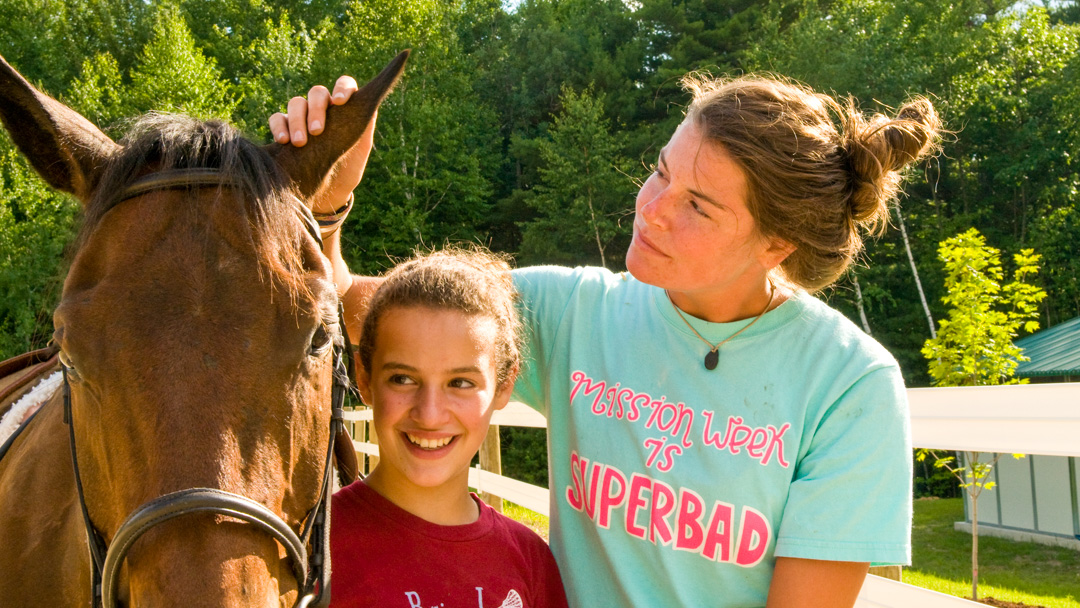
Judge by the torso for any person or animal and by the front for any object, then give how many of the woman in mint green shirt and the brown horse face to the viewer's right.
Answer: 0

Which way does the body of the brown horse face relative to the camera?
toward the camera

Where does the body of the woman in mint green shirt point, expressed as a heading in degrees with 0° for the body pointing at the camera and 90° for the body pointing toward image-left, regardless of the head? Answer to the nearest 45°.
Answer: approximately 45°

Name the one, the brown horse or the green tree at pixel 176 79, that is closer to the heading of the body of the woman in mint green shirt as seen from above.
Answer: the brown horse

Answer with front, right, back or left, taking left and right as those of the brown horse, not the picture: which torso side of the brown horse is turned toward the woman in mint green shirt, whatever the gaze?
left

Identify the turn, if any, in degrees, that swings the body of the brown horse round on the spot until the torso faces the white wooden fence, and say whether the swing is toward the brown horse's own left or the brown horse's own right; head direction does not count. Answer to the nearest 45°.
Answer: approximately 90° to the brown horse's own left

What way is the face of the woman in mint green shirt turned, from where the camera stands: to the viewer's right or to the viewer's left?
to the viewer's left

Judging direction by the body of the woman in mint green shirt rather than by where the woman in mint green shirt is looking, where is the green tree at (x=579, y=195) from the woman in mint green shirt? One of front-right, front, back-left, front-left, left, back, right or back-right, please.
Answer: back-right

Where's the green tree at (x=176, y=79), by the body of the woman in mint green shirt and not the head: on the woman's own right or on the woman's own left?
on the woman's own right

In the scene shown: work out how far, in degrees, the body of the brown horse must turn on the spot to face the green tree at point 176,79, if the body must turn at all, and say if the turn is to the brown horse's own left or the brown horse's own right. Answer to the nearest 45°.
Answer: approximately 180°
